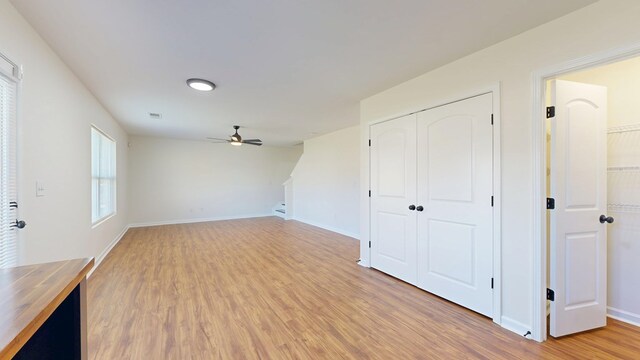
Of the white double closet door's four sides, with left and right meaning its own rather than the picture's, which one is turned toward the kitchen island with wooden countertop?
front

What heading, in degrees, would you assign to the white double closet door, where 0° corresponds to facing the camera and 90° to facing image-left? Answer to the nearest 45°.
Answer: approximately 45°

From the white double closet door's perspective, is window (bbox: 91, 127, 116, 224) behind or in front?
in front

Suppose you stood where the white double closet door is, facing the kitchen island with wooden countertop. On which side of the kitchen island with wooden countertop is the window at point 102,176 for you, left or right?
right

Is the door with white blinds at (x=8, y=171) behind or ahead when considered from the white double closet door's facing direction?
ahead

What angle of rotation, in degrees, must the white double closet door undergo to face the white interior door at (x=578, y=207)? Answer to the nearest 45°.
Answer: approximately 135° to its left
